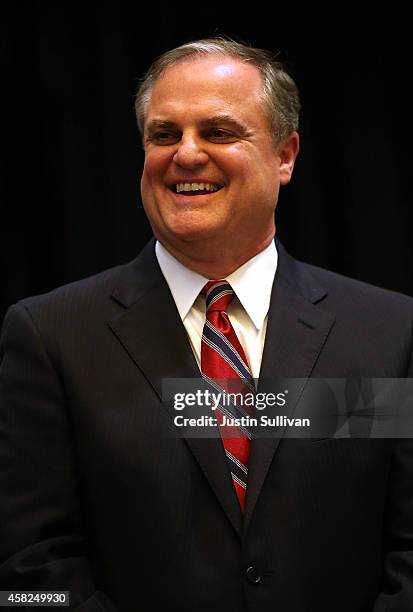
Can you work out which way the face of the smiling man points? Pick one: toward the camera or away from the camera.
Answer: toward the camera

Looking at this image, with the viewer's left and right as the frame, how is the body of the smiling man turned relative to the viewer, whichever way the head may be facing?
facing the viewer
